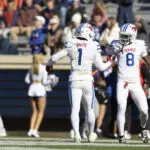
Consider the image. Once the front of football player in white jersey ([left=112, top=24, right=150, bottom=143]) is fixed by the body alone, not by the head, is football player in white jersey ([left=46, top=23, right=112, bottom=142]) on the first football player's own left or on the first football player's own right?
on the first football player's own right

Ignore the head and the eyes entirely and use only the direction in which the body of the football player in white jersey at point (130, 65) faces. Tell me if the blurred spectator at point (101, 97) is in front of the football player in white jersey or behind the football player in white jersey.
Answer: behind

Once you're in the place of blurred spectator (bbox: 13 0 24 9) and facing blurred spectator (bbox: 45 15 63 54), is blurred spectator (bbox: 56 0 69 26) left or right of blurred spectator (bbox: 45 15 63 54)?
left

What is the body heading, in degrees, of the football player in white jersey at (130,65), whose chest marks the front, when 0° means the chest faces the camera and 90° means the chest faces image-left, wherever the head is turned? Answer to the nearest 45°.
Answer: approximately 0°

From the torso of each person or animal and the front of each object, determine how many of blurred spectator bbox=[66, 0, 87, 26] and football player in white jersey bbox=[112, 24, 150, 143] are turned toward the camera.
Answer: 2
